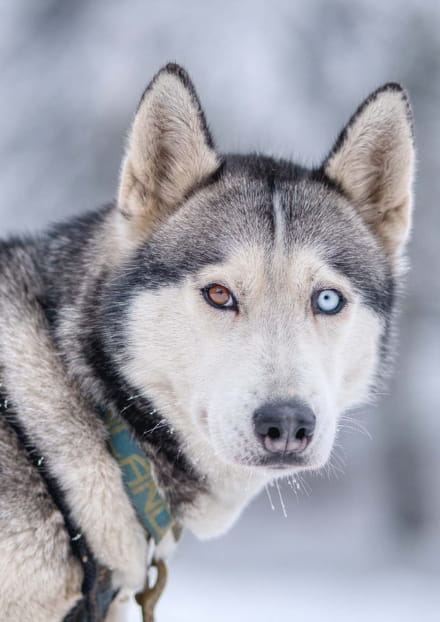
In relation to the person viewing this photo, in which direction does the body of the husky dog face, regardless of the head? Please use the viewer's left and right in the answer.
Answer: facing the viewer and to the right of the viewer
